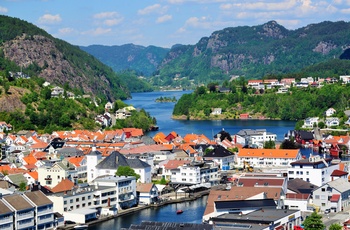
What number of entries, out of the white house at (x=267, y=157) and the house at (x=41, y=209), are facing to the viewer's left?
0

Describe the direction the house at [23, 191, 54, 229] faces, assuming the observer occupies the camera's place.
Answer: facing the viewer and to the right of the viewer

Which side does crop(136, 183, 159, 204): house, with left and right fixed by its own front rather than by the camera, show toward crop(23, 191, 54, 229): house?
right

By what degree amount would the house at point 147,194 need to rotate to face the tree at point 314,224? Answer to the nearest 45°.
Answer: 0° — it already faces it

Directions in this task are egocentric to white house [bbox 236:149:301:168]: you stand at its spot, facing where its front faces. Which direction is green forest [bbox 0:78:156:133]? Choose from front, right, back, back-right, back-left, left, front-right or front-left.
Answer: back-right

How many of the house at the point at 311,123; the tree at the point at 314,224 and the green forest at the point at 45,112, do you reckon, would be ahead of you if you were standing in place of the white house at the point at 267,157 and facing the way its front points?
1

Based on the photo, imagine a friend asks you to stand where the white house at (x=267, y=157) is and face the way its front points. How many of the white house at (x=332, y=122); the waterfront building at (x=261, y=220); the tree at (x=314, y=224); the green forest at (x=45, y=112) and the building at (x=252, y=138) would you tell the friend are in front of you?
2

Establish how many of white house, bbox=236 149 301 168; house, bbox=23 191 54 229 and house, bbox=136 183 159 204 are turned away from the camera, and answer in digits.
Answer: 0

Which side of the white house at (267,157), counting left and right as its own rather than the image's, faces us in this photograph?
front

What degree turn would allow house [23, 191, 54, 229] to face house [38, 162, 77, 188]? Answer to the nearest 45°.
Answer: approximately 135° to its left

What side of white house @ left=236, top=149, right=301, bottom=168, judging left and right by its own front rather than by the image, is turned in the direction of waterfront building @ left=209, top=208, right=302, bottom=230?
front

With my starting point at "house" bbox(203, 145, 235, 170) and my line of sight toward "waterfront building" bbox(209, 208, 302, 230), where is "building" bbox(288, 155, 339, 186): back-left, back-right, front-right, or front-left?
front-left

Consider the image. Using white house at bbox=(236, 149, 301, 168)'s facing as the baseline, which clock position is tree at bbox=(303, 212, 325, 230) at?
The tree is roughly at 12 o'clock from the white house.

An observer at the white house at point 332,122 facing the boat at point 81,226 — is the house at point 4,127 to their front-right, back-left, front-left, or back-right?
front-right
